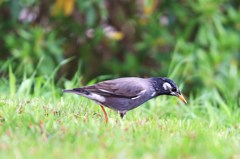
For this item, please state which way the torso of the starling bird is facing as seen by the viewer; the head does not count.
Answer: to the viewer's right
